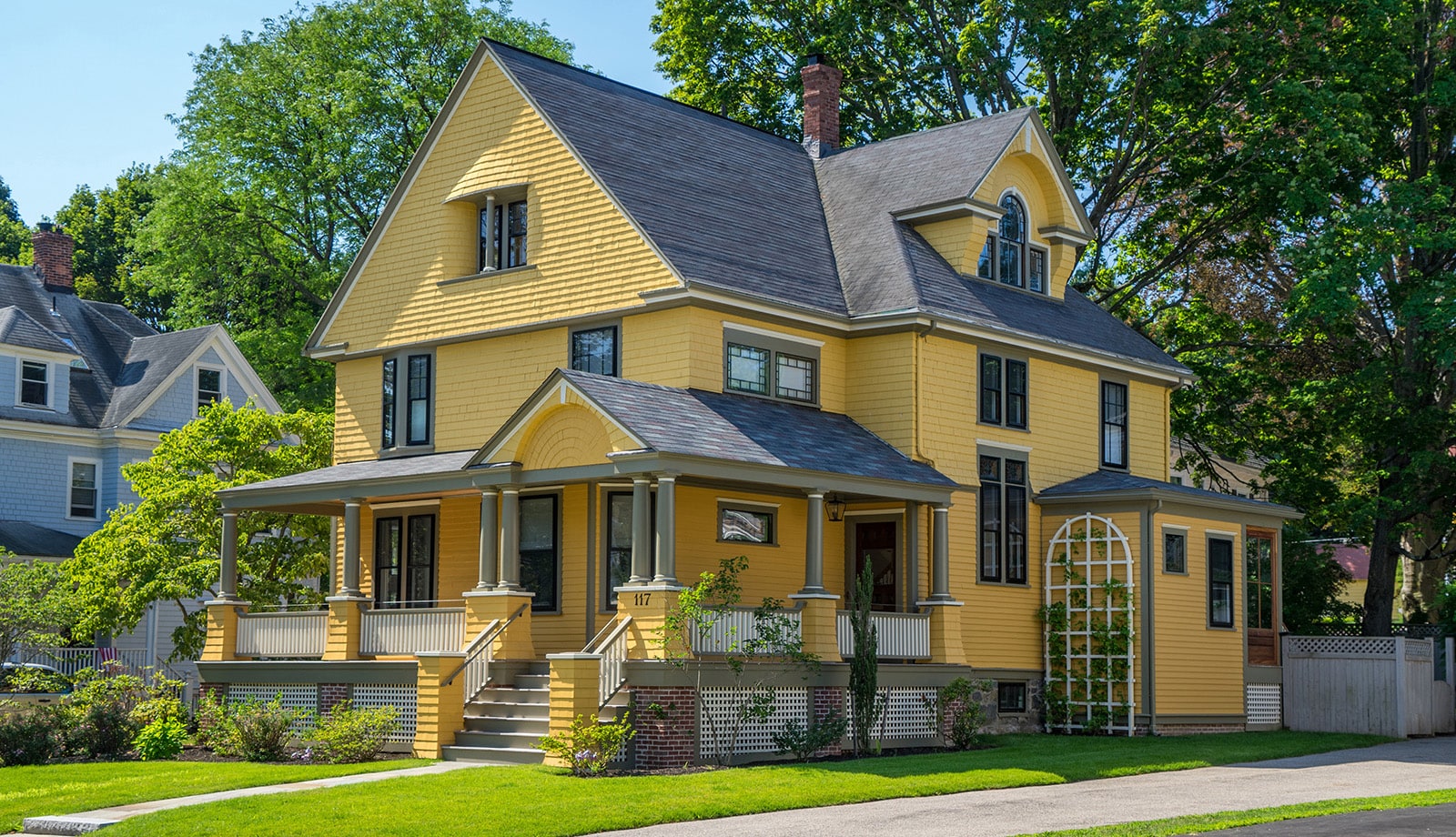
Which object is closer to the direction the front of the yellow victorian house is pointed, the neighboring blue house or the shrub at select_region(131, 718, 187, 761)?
the shrub

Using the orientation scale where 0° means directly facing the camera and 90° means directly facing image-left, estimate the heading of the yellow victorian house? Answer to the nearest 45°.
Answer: approximately 45°

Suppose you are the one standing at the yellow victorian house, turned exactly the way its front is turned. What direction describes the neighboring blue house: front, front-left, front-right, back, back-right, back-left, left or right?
right

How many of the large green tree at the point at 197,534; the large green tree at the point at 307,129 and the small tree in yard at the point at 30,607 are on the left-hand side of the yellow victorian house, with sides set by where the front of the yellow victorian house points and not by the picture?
0

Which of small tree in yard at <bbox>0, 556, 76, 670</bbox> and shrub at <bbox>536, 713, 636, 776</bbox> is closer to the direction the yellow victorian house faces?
the shrub

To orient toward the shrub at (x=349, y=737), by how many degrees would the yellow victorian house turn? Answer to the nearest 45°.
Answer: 0° — it already faces it

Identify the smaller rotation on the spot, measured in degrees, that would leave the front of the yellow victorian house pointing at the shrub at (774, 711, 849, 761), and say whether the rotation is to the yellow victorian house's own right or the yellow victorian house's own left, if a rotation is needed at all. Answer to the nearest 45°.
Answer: approximately 45° to the yellow victorian house's own left

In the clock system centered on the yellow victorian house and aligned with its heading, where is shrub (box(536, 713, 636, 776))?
The shrub is roughly at 11 o'clock from the yellow victorian house.

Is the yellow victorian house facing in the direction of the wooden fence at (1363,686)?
no

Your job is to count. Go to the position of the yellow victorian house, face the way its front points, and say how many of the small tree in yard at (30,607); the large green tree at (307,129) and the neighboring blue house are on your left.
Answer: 0

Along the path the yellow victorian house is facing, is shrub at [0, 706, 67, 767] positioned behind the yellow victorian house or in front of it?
in front

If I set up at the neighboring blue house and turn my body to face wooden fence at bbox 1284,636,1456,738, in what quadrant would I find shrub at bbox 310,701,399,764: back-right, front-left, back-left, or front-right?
front-right

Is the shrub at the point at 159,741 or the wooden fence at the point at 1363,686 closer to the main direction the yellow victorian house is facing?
the shrub

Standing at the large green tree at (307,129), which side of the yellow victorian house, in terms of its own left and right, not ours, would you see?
right

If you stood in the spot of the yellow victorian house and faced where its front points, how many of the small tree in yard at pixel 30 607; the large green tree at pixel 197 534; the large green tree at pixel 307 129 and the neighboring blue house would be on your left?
0
